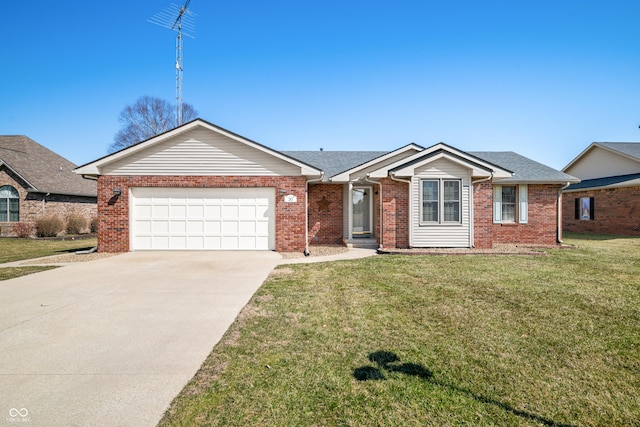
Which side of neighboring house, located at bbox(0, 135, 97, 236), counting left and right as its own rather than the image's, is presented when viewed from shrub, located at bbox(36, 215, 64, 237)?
front

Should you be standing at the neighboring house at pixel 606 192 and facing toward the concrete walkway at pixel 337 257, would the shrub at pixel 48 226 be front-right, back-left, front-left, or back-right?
front-right

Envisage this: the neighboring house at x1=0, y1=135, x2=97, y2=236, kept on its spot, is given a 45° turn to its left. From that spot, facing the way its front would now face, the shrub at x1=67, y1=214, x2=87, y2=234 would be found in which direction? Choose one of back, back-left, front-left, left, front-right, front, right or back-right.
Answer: front

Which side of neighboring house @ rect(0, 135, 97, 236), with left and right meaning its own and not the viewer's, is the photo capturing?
front

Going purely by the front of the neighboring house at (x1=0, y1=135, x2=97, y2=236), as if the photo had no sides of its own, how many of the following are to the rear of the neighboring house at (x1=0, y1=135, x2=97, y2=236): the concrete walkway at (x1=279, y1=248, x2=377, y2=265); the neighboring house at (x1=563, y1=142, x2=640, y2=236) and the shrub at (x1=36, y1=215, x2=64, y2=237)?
0

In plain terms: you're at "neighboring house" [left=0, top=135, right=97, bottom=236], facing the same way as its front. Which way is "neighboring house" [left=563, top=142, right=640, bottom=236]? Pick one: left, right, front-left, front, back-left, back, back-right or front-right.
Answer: front-left
